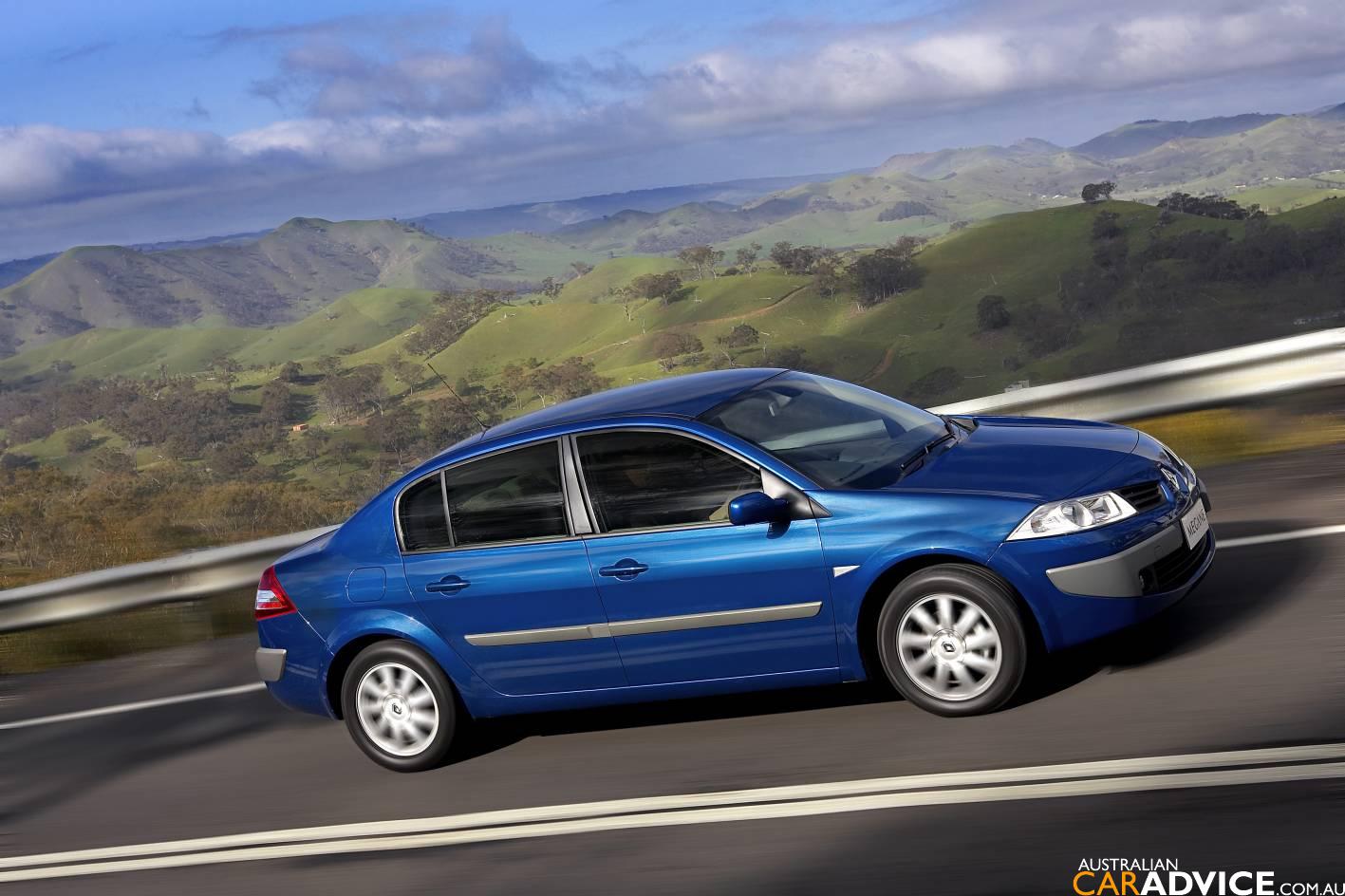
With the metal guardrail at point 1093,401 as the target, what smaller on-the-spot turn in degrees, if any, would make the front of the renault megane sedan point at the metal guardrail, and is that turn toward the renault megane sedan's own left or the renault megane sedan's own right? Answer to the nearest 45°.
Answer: approximately 90° to the renault megane sedan's own left

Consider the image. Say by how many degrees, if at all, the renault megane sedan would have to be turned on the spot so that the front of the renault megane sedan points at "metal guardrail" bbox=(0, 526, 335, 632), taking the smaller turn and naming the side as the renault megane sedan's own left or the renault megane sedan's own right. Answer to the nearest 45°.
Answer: approximately 180°

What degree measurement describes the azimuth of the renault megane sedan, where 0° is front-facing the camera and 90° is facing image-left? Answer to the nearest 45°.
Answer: approximately 315°
